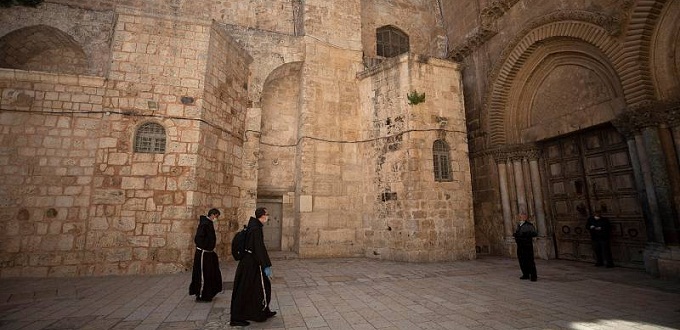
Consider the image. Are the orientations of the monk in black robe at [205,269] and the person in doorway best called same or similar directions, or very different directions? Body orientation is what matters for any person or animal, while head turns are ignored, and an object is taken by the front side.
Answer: very different directions

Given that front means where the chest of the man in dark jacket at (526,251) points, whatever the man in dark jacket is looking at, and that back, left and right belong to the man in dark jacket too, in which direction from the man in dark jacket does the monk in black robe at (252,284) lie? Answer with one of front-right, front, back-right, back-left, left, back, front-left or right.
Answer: front

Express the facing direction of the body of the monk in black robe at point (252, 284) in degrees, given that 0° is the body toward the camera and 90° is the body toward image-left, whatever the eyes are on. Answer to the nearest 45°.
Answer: approximately 270°

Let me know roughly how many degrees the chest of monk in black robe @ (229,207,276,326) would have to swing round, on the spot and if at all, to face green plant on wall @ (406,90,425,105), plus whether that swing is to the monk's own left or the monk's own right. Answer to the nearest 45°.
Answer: approximately 45° to the monk's own left

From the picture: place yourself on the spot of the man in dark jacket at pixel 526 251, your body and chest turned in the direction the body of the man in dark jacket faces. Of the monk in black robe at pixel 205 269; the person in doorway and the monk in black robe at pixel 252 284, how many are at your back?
1

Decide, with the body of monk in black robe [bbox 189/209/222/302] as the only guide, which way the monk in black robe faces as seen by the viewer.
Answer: to the viewer's right

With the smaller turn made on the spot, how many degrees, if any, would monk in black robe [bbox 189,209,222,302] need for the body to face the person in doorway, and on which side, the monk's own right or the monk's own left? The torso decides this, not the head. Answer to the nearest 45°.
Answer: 0° — they already face them

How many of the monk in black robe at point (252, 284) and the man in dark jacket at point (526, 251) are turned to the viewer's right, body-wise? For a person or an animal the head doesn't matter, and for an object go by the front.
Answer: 1

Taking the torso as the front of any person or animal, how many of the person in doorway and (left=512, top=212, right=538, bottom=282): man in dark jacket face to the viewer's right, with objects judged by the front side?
0

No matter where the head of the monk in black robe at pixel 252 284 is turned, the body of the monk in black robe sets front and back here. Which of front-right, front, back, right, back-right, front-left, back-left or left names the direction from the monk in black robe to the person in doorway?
front

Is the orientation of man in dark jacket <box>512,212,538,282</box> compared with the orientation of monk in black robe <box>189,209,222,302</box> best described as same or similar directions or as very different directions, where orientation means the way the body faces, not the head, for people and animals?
very different directions

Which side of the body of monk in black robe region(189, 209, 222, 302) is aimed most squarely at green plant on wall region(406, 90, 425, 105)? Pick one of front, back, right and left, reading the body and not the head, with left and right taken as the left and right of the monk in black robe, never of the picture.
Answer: front

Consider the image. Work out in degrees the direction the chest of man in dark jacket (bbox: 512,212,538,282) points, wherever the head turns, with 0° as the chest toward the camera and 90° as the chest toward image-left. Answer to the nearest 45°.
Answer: approximately 45°

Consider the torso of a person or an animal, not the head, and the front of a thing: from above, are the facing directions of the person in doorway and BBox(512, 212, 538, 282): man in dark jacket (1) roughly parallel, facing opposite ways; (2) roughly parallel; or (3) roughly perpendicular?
roughly parallel

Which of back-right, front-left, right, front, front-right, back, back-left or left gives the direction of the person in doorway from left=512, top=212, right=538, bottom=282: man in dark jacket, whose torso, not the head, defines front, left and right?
back

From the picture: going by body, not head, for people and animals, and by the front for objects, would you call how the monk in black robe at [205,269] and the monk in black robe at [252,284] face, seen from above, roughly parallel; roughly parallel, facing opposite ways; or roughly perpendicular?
roughly parallel
